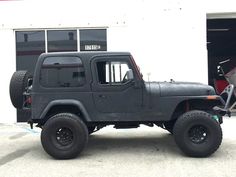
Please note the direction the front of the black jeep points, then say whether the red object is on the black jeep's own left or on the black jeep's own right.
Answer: on the black jeep's own left

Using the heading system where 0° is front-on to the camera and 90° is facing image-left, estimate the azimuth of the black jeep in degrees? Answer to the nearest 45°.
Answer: approximately 270°
